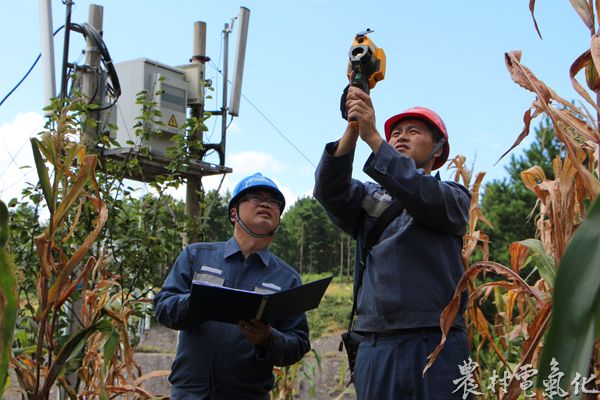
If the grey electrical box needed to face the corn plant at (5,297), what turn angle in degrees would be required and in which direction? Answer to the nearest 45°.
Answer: approximately 45° to its right

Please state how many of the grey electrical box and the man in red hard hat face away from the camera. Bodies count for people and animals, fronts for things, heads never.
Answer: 0

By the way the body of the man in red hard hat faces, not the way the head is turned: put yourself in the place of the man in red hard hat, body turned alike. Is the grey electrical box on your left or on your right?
on your right

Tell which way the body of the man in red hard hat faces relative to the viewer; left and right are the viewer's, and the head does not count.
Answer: facing the viewer and to the left of the viewer

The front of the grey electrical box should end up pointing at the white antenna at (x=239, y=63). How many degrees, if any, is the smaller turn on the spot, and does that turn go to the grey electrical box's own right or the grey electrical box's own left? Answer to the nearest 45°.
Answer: approximately 45° to the grey electrical box's own left
